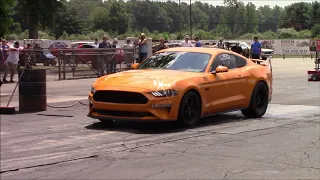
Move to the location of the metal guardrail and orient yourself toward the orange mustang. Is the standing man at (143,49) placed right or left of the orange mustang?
left

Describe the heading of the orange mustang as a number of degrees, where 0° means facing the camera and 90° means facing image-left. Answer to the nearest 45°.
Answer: approximately 45°

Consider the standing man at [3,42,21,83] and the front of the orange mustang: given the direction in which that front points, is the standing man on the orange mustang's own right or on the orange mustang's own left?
on the orange mustang's own right

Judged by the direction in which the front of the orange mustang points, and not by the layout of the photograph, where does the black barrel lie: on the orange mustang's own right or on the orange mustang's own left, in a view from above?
on the orange mustang's own right

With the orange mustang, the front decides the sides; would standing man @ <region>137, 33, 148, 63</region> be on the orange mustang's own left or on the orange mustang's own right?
on the orange mustang's own right

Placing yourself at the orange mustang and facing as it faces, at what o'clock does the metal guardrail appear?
The metal guardrail is roughly at 4 o'clock from the orange mustang.

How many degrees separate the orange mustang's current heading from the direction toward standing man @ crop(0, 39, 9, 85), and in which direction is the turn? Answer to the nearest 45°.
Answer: approximately 90° to its right

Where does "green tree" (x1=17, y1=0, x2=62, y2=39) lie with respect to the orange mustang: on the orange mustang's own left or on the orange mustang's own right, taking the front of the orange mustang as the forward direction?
on the orange mustang's own right

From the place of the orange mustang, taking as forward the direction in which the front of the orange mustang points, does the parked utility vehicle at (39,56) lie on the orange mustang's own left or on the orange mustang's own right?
on the orange mustang's own right
